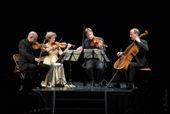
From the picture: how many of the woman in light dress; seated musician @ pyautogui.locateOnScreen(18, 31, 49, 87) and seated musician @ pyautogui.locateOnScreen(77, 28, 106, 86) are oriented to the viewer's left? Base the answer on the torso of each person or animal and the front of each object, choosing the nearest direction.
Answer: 0

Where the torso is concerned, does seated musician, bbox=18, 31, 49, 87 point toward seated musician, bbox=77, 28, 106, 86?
yes

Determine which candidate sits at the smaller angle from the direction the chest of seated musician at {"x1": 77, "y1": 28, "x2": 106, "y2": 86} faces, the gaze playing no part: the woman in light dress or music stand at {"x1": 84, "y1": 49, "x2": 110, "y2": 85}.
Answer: the music stand

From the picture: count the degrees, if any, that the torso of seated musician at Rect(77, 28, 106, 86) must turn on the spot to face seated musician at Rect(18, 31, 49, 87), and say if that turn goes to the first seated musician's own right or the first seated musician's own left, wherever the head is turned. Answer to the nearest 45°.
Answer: approximately 90° to the first seated musician's own right

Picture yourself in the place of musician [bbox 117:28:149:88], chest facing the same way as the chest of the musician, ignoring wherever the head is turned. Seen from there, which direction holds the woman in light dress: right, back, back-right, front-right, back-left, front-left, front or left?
front

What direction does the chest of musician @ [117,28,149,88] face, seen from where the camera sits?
to the viewer's left

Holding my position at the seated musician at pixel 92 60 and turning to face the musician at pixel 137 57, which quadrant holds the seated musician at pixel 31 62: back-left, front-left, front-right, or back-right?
back-right

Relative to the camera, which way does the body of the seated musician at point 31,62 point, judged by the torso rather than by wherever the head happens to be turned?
to the viewer's right

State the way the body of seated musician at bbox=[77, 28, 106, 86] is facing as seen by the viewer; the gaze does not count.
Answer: toward the camera

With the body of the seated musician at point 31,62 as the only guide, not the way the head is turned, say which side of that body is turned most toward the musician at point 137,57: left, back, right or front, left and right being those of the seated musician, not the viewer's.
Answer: front

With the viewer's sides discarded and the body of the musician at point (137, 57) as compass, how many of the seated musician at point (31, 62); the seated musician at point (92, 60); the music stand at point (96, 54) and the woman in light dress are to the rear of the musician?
0

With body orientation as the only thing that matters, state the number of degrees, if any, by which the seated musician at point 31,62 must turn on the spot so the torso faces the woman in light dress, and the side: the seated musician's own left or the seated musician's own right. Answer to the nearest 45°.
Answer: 0° — they already face them

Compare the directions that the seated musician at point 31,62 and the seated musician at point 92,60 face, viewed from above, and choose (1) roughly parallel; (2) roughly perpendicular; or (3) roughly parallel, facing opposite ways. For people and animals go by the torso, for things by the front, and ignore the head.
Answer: roughly perpendicular

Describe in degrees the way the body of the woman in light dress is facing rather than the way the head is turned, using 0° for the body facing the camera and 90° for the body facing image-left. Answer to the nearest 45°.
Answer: approximately 315°

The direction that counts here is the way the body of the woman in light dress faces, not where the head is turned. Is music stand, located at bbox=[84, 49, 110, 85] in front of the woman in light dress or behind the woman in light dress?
in front

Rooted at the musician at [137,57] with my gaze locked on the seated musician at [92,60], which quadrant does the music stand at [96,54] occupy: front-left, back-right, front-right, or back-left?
front-left
